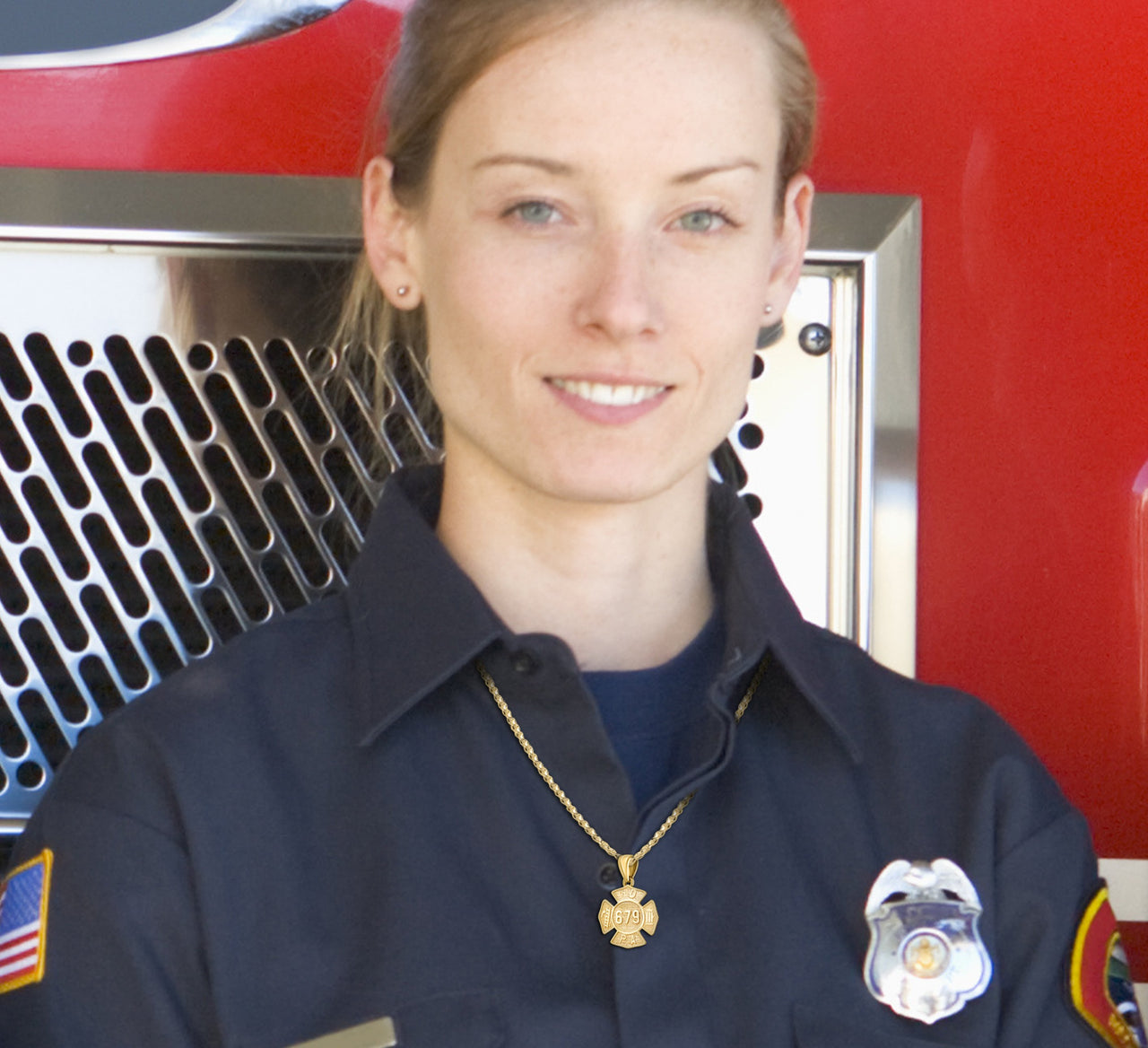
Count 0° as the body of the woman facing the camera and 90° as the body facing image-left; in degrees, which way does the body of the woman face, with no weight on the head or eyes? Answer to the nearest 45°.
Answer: approximately 0°
